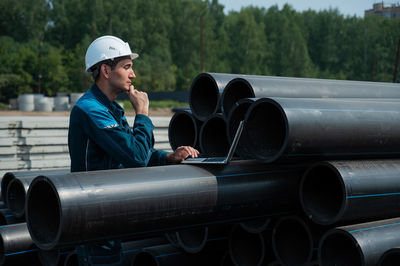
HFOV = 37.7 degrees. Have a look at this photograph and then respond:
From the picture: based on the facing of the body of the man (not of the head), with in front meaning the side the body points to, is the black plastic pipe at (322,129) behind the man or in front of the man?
in front

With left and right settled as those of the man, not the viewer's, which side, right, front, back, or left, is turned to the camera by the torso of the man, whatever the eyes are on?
right

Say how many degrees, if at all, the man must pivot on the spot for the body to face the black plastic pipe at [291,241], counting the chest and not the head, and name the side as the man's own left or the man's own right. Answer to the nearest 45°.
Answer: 0° — they already face it

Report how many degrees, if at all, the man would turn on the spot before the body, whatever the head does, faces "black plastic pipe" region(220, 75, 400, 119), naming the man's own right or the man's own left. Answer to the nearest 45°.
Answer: approximately 45° to the man's own left

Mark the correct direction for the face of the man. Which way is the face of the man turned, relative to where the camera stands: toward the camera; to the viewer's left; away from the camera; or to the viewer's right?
to the viewer's right
